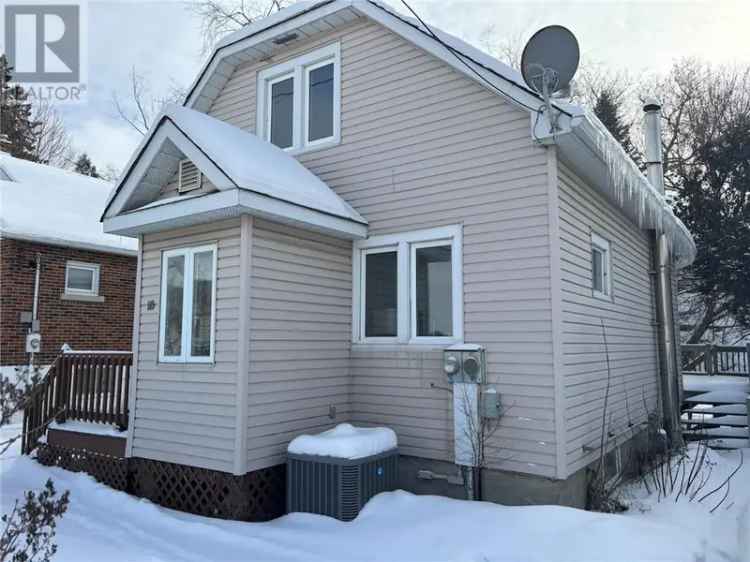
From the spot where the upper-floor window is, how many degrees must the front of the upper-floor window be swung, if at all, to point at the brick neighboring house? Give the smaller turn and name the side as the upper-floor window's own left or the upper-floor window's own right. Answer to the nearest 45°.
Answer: approximately 90° to the upper-floor window's own right

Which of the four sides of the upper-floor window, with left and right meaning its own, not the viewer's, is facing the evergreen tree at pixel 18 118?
right

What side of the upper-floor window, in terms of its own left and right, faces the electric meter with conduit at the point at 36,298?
right

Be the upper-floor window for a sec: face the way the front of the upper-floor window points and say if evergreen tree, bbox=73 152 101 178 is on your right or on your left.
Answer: on your right

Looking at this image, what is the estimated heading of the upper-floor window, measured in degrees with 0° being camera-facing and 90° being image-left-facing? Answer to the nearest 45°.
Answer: approximately 45°

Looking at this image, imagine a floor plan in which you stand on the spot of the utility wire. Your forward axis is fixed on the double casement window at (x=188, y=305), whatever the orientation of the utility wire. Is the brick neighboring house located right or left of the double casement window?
right
